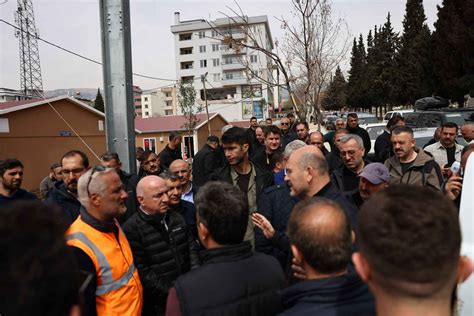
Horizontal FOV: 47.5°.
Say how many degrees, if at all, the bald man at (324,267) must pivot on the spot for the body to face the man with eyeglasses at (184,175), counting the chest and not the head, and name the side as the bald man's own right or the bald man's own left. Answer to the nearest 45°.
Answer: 0° — they already face them

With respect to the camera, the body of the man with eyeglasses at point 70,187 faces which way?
toward the camera

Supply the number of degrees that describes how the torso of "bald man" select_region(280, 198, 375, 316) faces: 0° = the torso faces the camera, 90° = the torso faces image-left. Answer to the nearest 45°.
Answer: approximately 135°

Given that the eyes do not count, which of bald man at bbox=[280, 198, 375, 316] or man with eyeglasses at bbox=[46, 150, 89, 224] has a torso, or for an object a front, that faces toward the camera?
the man with eyeglasses

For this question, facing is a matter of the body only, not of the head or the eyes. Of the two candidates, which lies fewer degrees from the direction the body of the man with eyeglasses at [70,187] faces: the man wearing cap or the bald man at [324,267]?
the bald man

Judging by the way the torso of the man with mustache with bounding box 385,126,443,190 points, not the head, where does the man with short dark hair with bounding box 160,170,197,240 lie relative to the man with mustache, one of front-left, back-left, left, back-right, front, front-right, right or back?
front

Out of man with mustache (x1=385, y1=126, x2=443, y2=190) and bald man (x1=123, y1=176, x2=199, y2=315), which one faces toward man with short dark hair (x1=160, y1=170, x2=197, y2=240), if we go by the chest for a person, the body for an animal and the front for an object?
the man with mustache

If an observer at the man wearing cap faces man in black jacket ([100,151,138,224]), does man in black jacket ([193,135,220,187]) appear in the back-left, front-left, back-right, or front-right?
front-right

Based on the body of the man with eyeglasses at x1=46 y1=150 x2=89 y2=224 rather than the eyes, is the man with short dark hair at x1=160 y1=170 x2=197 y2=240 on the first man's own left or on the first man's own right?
on the first man's own left

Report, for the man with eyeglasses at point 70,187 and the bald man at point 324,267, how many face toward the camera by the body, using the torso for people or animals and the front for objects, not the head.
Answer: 1

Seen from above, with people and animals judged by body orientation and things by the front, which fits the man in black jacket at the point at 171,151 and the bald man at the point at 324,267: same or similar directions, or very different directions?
very different directions

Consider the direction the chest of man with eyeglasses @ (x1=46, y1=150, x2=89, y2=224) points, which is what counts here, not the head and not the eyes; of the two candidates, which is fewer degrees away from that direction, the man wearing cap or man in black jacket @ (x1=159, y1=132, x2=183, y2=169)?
the man wearing cap
